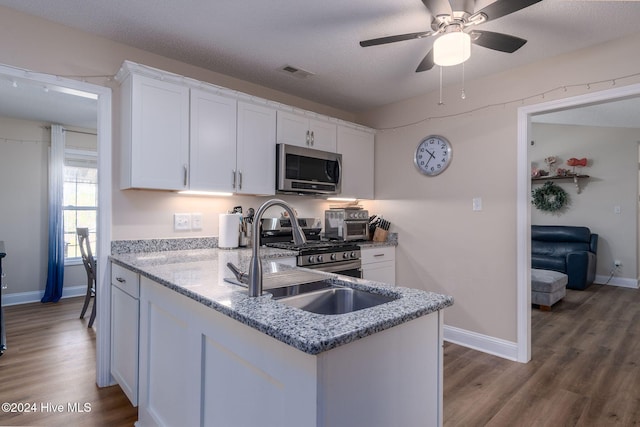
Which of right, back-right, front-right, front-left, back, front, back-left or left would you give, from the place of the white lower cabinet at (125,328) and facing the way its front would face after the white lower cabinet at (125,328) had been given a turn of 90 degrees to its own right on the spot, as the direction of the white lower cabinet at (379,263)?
right

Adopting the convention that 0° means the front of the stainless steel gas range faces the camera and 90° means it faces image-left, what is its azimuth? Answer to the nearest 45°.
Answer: approximately 315°

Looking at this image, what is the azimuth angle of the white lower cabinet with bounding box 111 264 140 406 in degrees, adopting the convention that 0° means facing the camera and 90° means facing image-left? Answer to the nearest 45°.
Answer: approximately 90°

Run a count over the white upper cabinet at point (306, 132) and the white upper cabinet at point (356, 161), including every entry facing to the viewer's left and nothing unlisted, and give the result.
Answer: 0

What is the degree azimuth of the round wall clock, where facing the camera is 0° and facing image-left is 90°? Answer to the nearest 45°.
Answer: approximately 45°

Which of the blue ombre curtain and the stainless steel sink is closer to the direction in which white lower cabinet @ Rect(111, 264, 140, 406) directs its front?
the blue ombre curtain

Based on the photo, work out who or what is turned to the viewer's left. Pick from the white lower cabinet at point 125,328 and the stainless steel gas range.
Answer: the white lower cabinet

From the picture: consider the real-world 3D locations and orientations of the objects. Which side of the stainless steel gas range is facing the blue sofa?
left

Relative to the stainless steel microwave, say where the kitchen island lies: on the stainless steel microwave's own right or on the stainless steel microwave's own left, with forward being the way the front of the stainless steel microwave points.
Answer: on the stainless steel microwave's own right

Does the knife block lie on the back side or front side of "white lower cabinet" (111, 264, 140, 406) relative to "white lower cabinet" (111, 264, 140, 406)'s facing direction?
on the back side
